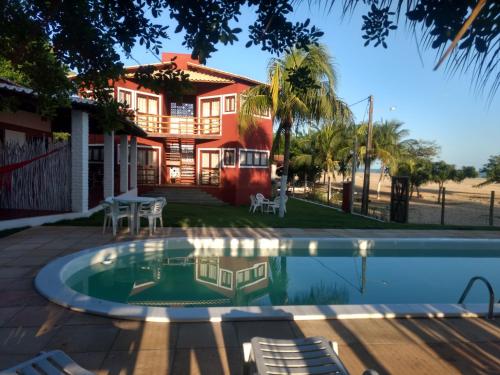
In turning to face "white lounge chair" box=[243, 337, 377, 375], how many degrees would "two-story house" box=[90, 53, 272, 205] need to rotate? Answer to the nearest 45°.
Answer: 0° — it already faces it

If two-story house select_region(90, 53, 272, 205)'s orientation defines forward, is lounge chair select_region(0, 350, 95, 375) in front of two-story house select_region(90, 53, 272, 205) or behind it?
in front

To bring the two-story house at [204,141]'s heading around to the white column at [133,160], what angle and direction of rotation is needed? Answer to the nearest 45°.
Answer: approximately 45° to its right

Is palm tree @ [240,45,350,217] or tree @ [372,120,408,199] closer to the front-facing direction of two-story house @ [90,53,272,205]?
the palm tree

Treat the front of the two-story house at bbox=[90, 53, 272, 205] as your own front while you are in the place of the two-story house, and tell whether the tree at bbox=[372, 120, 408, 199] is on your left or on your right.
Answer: on your left

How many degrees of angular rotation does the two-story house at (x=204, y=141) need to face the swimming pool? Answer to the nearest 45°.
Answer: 0° — it already faces it

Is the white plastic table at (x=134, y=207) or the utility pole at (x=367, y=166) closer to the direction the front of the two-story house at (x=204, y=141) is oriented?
the white plastic table

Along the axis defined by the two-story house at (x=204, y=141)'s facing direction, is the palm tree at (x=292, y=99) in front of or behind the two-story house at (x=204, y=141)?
in front

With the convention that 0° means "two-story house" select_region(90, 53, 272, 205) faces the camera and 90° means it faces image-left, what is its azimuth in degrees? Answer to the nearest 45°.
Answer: approximately 0°

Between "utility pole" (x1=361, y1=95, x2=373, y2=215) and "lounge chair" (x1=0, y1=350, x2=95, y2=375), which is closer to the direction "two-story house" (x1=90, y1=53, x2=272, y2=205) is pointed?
the lounge chair

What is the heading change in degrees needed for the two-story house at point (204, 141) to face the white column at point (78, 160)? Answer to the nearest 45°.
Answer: approximately 45° to its right

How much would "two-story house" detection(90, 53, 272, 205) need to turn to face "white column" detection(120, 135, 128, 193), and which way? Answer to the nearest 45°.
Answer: approximately 45° to its right
